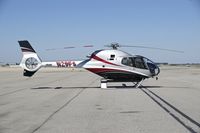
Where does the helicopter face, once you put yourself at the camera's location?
facing to the right of the viewer
